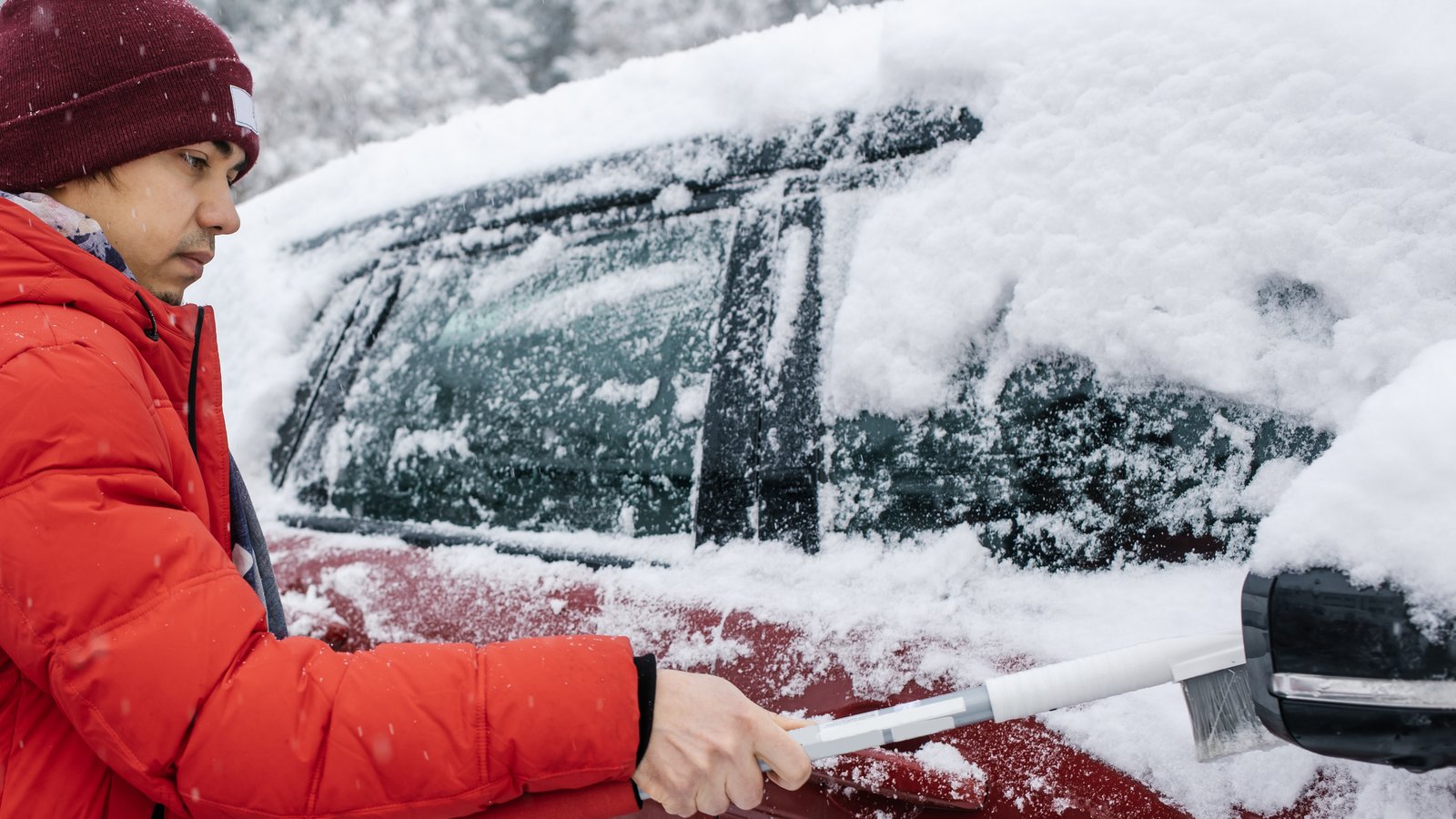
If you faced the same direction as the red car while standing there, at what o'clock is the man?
The man is roughly at 3 o'clock from the red car.

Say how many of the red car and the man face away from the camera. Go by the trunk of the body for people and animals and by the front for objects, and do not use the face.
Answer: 0

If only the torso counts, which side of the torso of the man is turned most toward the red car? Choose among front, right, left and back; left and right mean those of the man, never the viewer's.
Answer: front

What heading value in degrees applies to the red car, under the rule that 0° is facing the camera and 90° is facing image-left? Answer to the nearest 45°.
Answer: approximately 315°

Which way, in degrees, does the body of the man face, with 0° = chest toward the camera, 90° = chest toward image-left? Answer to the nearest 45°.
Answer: approximately 270°
